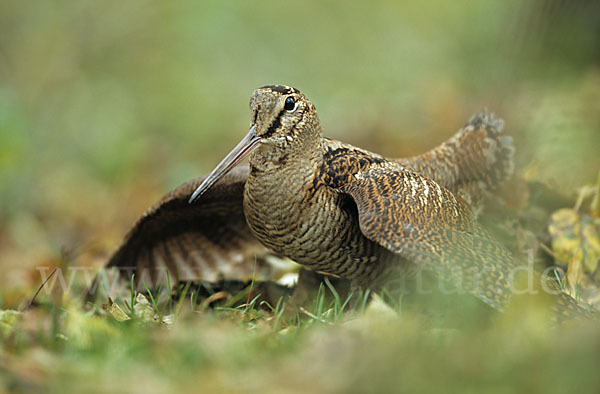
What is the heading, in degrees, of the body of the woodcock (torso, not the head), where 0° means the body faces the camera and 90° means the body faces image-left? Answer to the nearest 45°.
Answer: approximately 45°

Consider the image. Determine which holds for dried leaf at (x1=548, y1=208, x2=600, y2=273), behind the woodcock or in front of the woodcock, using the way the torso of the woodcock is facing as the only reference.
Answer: behind
